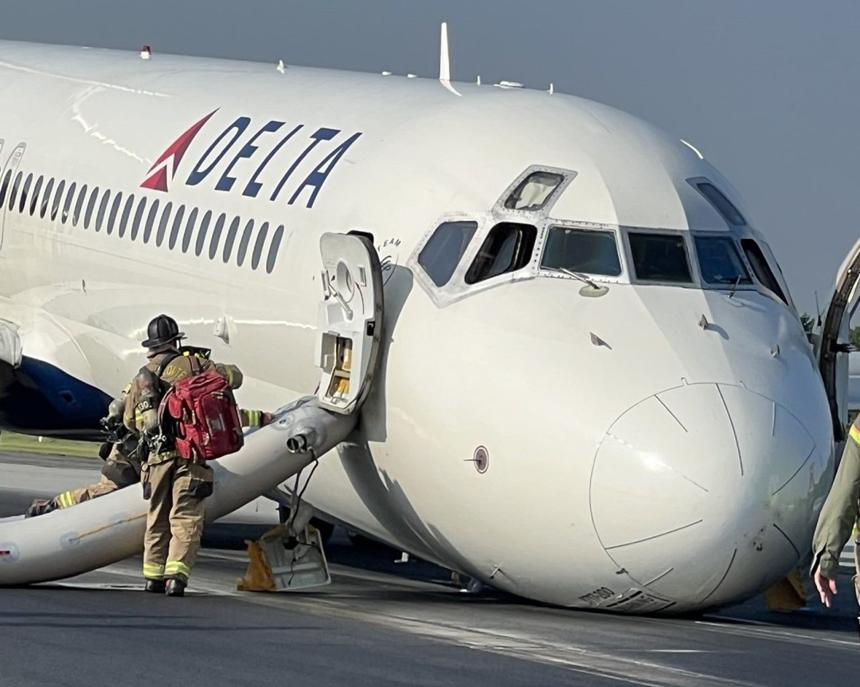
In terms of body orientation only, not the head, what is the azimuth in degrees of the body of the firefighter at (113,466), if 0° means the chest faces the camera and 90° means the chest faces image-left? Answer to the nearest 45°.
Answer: approximately 90°

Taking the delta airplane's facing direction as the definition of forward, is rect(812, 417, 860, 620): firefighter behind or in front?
in front

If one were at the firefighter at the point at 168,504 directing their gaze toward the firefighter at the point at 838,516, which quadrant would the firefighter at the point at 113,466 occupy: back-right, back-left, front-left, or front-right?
back-left

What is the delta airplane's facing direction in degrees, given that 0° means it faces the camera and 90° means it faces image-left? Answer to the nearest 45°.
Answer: approximately 315°
